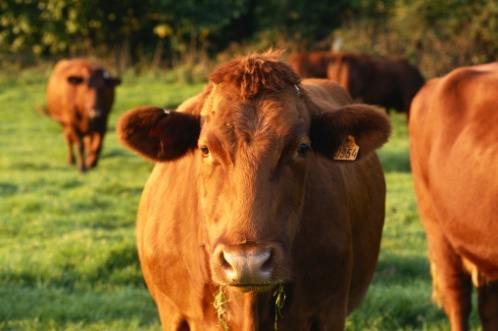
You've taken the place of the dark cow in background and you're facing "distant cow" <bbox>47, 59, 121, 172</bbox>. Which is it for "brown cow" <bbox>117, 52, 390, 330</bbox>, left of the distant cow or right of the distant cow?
left

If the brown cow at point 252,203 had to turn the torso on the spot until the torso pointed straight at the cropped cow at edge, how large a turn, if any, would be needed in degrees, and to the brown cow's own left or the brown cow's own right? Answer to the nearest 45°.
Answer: approximately 135° to the brown cow's own left

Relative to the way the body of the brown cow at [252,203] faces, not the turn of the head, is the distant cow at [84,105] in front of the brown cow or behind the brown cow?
behind

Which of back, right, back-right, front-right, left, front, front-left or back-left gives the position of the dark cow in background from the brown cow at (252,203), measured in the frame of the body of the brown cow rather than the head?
back

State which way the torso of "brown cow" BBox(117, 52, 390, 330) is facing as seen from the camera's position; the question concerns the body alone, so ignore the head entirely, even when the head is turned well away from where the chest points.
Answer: toward the camera
